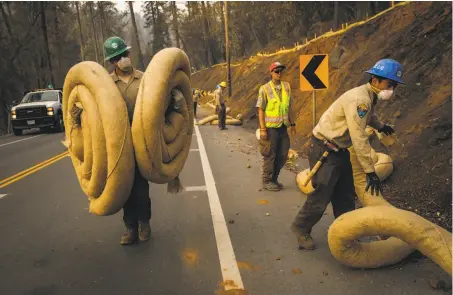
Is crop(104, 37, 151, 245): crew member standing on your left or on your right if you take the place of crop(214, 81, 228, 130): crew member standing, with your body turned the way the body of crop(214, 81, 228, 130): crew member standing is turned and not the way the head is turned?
on your right

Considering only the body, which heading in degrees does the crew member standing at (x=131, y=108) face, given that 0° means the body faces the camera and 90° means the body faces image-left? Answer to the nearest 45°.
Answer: approximately 0°

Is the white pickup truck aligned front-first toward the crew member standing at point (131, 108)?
yes

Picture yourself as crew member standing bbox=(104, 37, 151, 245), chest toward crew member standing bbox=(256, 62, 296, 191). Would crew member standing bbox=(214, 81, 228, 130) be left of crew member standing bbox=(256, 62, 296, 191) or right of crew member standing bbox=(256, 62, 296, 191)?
left

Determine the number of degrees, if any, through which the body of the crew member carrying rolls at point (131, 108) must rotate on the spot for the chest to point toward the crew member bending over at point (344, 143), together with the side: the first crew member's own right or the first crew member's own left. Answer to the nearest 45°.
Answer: approximately 45° to the first crew member's own left
